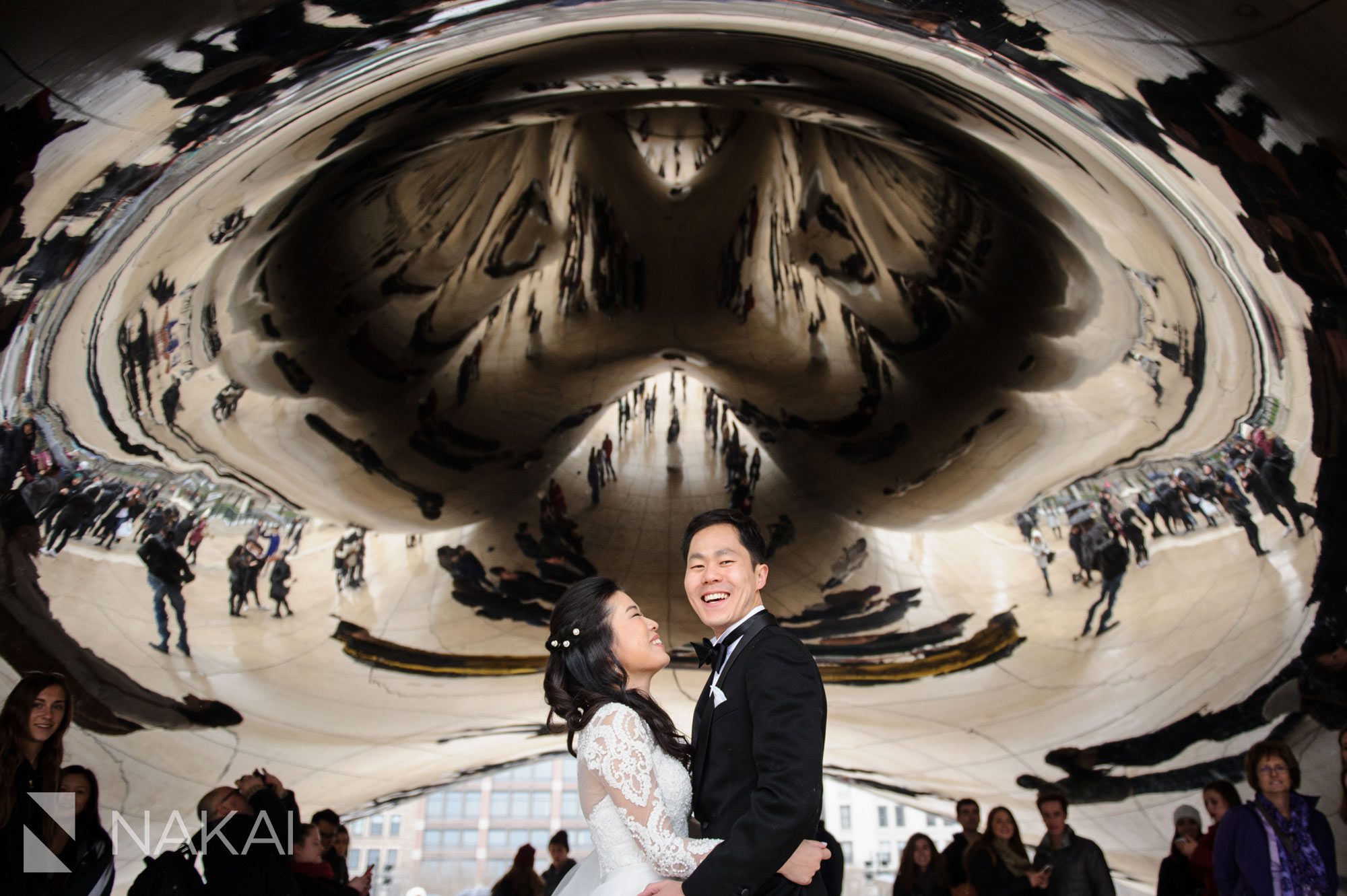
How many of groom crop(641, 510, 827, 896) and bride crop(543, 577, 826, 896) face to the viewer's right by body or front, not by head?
1

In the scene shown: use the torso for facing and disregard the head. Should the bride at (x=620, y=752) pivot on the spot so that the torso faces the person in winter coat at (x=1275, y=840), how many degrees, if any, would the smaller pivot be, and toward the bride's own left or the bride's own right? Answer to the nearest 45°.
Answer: approximately 45° to the bride's own left

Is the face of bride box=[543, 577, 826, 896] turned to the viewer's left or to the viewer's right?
to the viewer's right

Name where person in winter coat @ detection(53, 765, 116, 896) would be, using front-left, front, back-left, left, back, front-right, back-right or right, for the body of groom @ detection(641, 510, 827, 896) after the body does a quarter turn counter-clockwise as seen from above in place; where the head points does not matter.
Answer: back

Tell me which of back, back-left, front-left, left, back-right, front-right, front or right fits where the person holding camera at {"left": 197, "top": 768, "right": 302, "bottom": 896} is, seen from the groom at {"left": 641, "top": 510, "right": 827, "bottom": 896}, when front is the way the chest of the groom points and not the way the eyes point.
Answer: right

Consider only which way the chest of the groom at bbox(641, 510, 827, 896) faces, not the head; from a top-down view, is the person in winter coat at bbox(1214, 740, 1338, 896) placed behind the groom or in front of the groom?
behind

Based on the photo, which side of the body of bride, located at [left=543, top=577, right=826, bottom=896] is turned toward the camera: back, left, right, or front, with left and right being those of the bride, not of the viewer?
right

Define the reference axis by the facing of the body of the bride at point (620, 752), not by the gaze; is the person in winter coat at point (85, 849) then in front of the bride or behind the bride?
behind

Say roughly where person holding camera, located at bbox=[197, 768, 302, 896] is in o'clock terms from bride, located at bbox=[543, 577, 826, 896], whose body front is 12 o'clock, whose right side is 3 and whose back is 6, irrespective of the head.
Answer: The person holding camera is roughly at 8 o'clock from the bride.
